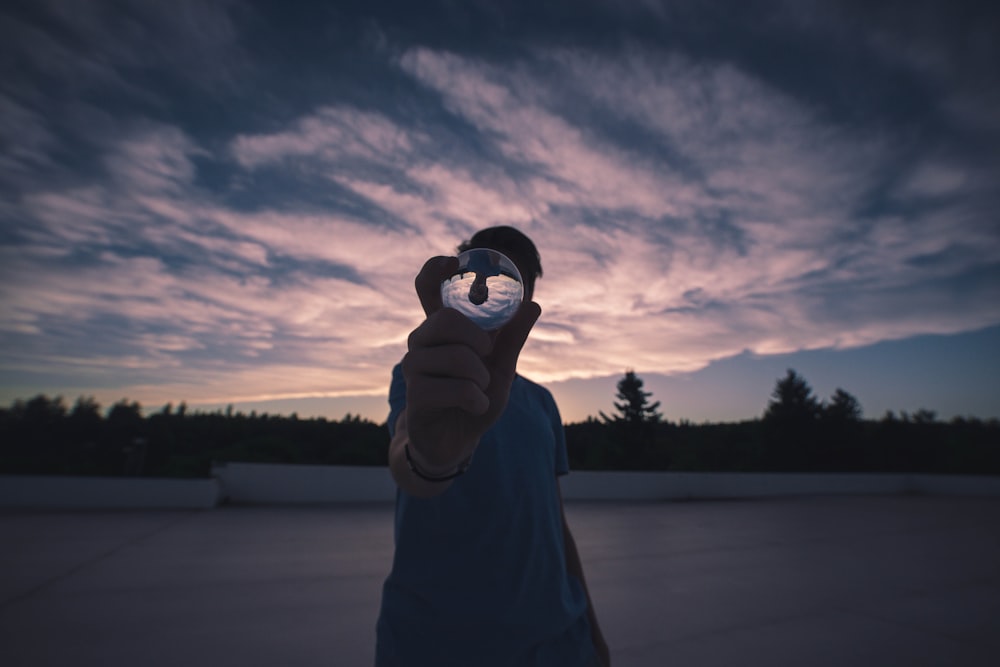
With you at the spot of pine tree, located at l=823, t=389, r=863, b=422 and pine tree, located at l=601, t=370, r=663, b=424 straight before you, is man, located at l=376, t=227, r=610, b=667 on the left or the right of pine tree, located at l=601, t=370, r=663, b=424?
left

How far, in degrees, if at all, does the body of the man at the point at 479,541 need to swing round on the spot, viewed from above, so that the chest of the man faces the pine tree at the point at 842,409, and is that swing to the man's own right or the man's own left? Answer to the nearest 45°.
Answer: approximately 135° to the man's own left

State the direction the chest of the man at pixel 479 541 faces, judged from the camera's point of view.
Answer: toward the camera

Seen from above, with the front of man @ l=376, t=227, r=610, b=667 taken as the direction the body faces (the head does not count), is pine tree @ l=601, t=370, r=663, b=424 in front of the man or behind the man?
behind

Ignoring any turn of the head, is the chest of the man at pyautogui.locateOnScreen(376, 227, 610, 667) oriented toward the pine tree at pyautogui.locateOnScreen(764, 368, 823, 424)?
no

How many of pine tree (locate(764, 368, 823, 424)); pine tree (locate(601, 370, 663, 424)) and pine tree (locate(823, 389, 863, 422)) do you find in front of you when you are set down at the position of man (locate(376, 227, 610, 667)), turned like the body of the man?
0

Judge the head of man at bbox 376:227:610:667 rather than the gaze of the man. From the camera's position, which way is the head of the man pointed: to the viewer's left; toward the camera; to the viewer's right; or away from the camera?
toward the camera
